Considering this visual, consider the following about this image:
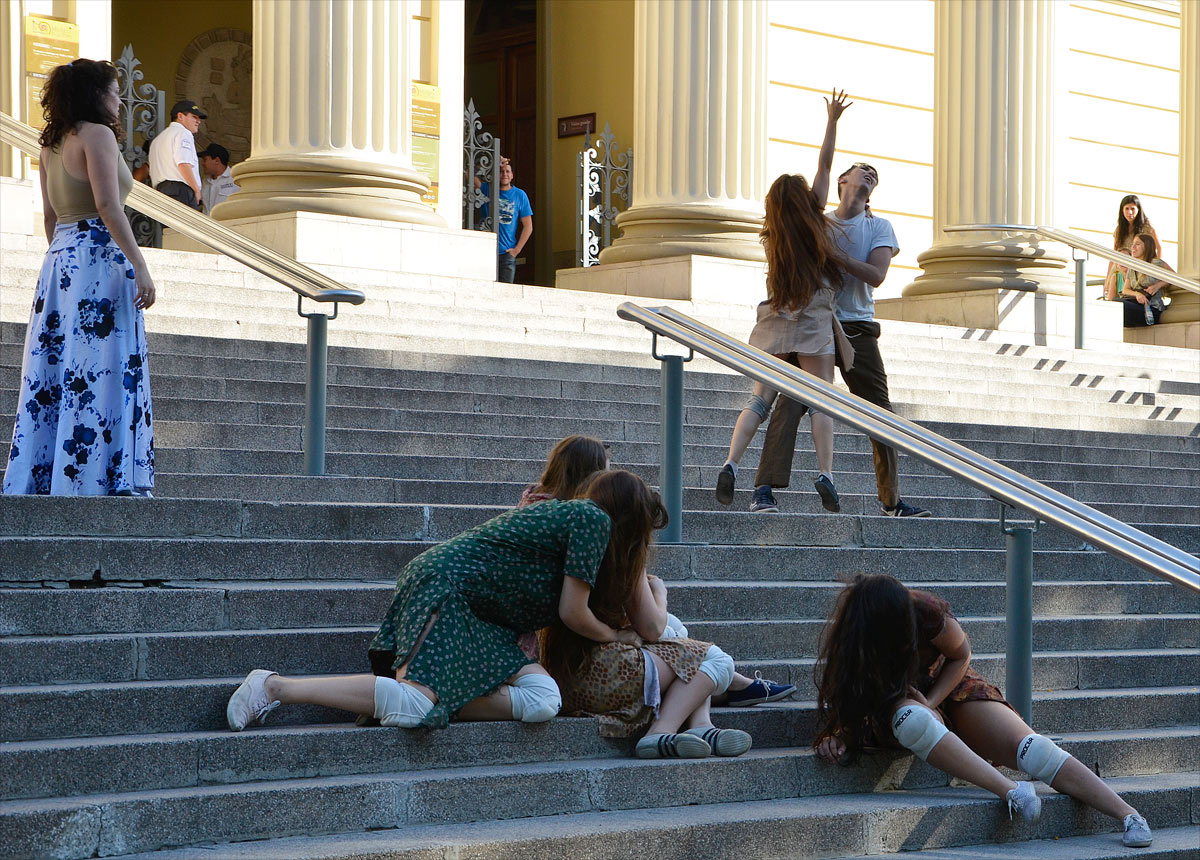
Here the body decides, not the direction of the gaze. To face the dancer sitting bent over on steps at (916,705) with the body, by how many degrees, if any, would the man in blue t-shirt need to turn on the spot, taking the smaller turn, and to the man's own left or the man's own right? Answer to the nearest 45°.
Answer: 0° — they already face them

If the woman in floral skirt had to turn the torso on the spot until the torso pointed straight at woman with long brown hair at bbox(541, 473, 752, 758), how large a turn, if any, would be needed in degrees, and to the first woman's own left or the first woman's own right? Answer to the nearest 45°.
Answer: approximately 90° to the first woman's own right

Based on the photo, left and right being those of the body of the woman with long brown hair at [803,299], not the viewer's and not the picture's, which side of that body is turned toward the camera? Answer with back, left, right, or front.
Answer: back

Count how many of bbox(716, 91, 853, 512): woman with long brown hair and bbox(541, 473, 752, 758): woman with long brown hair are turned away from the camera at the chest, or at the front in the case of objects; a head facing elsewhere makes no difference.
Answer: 1

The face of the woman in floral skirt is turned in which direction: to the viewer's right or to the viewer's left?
to the viewer's right

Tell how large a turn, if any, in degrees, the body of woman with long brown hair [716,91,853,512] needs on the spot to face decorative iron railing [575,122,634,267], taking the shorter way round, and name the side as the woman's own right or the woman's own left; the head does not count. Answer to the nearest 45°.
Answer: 0° — they already face it

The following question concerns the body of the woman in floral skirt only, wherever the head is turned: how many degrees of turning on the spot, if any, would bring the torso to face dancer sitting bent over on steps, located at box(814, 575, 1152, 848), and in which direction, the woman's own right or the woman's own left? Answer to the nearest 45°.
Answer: approximately 90° to the woman's own right

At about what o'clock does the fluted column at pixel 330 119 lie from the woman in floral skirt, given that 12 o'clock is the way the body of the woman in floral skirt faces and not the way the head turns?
The fluted column is roughly at 11 o'clock from the woman in floral skirt.

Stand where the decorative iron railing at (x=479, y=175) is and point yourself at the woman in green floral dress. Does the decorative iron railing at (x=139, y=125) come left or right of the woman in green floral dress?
right

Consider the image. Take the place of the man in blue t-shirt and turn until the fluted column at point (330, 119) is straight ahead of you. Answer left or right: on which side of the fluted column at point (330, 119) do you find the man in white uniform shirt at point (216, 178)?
right

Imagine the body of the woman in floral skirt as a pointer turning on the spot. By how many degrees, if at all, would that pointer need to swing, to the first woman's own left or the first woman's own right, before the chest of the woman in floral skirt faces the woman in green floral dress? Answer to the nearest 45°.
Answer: approximately 90° to the first woman's own right
